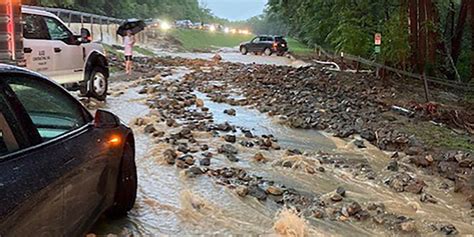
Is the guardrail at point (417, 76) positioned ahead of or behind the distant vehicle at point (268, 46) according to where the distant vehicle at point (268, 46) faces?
behind

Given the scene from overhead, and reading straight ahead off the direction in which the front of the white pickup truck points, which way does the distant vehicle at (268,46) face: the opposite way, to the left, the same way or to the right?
to the left

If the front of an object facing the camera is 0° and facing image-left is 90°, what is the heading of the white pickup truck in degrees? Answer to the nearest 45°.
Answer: approximately 225°

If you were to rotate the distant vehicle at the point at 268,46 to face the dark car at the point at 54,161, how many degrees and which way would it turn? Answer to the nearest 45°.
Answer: approximately 135° to its left

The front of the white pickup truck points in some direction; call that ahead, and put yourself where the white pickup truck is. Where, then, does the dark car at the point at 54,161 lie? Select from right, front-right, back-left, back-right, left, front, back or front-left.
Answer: back-right

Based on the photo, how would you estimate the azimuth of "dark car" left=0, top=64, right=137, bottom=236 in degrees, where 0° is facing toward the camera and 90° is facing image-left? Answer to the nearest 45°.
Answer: approximately 225°

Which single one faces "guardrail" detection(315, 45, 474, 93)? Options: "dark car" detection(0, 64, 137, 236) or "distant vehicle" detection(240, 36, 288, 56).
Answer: the dark car

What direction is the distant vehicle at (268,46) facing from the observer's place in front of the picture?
facing away from the viewer and to the left of the viewer

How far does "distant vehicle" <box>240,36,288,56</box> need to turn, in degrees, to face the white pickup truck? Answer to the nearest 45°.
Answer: approximately 135° to its left
